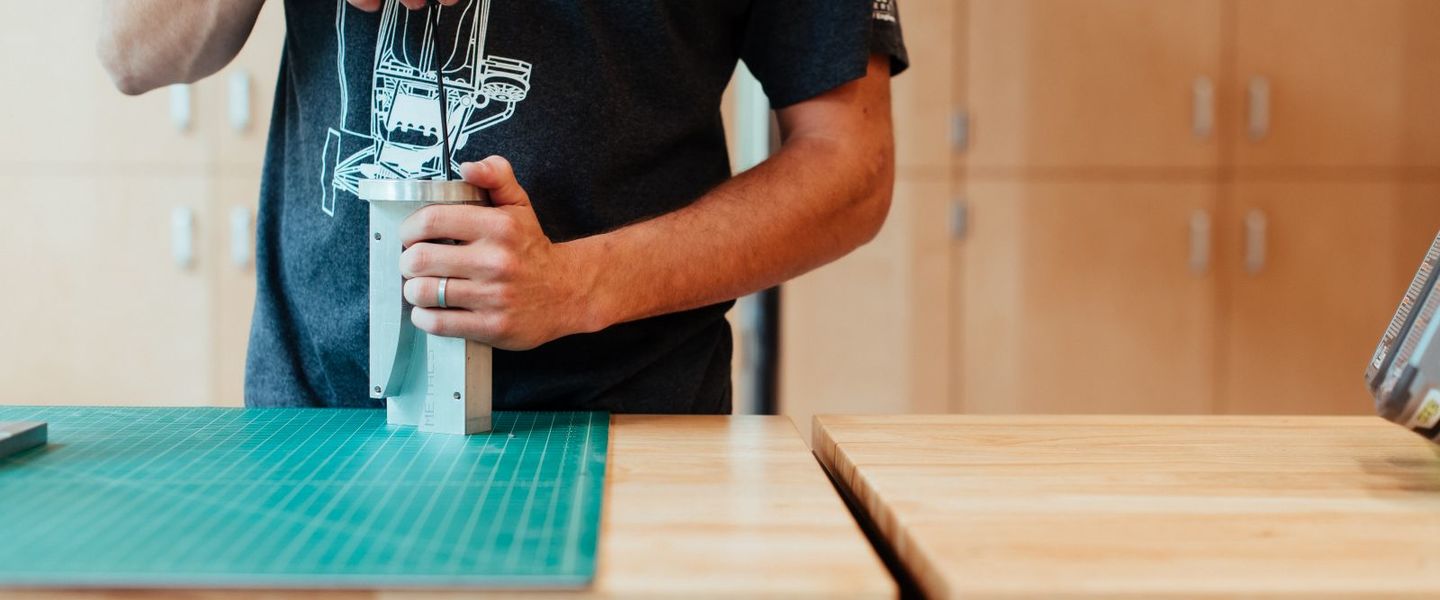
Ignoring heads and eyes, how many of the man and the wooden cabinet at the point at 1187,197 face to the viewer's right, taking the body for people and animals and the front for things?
0

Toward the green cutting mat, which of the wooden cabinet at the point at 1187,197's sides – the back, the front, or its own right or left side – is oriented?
front

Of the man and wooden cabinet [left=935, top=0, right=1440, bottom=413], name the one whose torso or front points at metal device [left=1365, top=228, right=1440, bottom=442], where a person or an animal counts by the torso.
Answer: the wooden cabinet

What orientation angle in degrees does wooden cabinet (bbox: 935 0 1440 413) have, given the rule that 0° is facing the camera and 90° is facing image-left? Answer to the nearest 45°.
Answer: approximately 0°

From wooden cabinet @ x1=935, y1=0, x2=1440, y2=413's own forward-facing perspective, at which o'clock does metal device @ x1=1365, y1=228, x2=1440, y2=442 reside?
The metal device is roughly at 12 o'clock from the wooden cabinet.

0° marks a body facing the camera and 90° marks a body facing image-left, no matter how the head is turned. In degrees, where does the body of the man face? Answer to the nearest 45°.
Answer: approximately 45°

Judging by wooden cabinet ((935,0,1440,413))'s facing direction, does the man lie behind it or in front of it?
in front

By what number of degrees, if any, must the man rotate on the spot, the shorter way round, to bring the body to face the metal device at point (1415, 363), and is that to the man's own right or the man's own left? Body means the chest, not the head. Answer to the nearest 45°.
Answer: approximately 90° to the man's own left
